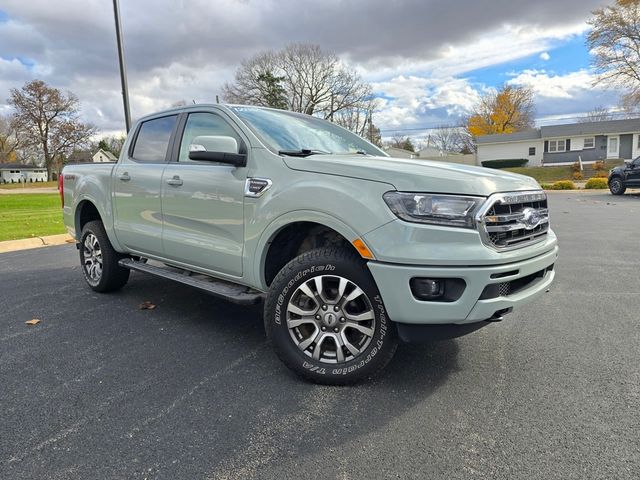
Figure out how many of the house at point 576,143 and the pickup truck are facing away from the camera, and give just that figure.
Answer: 0

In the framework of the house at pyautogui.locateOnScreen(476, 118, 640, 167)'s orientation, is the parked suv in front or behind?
in front

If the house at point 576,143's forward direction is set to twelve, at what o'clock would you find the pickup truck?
The pickup truck is roughly at 12 o'clock from the house.

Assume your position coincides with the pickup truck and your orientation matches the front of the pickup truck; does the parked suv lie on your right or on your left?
on your left

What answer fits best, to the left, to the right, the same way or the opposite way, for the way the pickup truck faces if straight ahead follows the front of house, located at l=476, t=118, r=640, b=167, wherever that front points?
to the left

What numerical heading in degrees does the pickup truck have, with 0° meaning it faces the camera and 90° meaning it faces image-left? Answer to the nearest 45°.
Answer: approximately 315°

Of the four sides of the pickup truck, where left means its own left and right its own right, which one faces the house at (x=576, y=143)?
left
